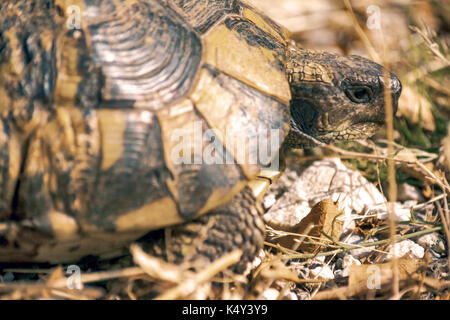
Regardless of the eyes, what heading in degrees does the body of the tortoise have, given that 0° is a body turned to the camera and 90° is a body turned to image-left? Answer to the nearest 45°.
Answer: approximately 270°
